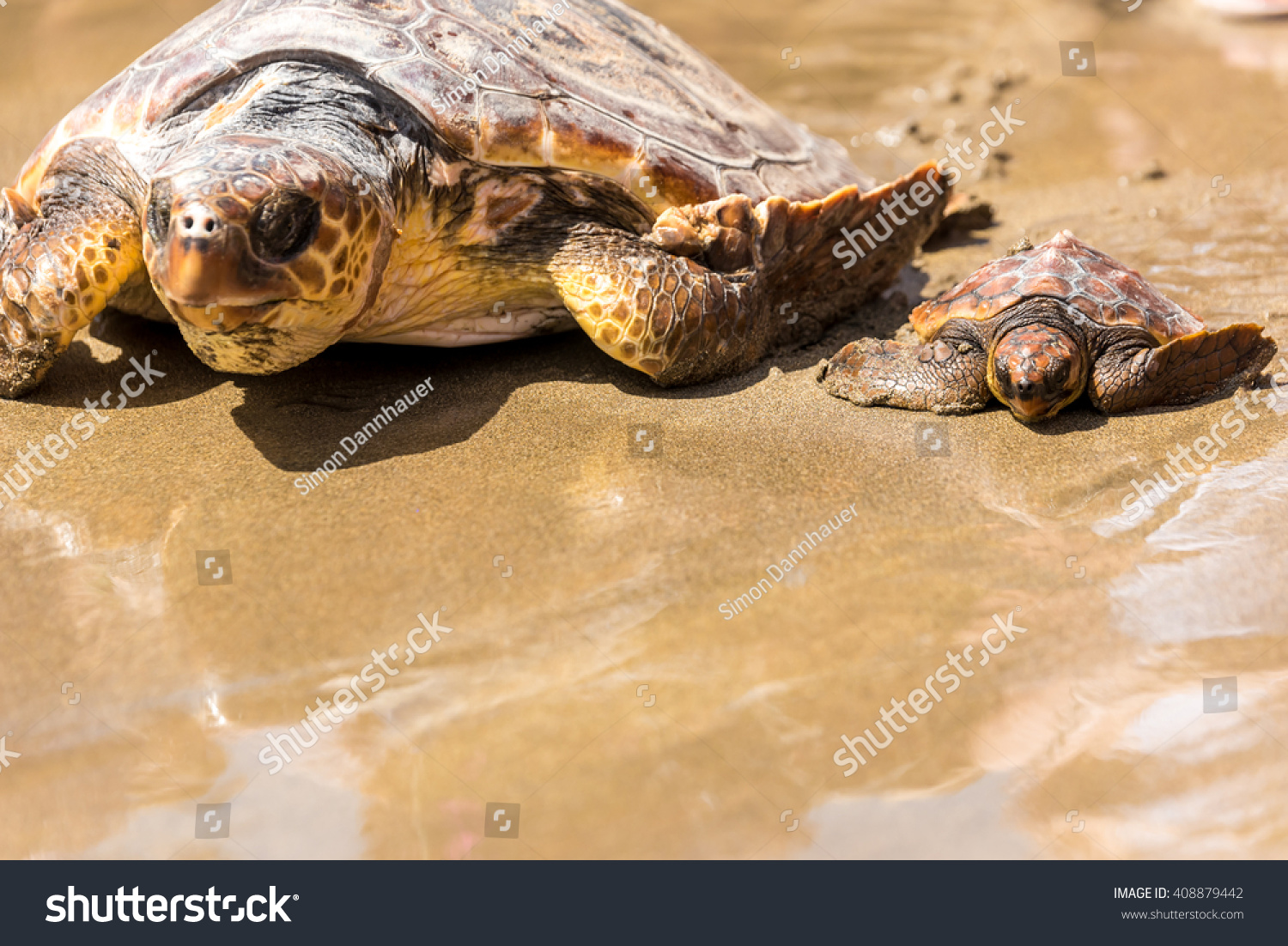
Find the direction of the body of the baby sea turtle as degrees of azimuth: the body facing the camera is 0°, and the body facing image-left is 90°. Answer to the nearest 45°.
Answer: approximately 0°

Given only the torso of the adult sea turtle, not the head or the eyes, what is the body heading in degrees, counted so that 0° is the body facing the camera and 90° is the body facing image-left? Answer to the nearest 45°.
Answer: approximately 45°
